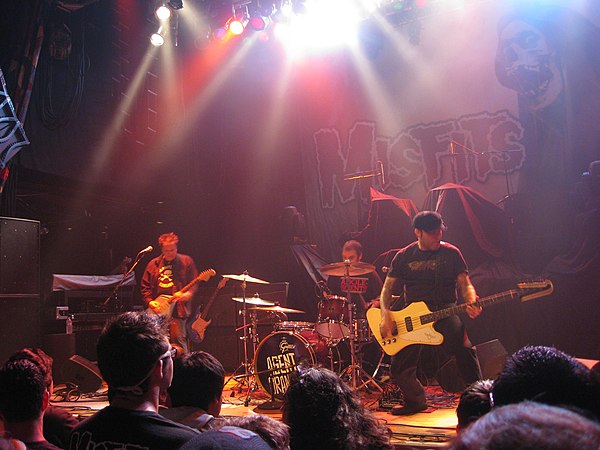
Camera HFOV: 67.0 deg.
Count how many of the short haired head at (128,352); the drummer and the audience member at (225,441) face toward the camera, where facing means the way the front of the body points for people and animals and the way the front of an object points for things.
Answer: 1

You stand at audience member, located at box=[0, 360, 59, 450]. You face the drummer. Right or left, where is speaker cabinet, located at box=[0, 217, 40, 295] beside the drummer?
left

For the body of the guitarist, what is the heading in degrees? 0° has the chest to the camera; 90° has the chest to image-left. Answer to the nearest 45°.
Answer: approximately 0°

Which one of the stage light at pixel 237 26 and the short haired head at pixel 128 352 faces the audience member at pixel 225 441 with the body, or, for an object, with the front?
the stage light

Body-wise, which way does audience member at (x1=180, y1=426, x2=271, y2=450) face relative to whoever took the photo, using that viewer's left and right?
facing away from the viewer

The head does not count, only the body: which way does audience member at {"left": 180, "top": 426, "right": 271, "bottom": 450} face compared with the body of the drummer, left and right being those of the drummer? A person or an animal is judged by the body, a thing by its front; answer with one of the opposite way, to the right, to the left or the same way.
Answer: the opposite way

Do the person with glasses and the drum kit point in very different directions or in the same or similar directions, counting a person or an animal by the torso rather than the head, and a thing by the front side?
very different directions

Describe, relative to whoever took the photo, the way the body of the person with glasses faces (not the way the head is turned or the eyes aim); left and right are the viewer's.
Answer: facing away from the viewer and to the right of the viewer
